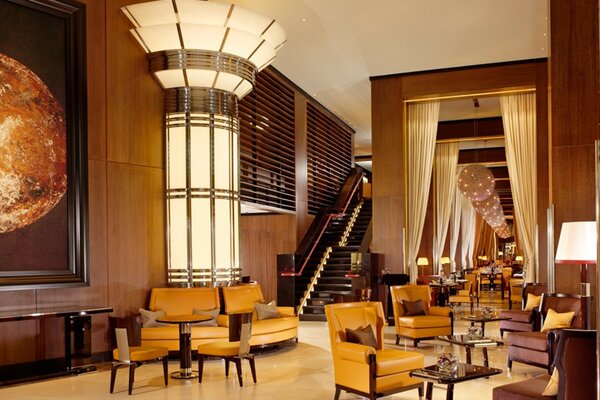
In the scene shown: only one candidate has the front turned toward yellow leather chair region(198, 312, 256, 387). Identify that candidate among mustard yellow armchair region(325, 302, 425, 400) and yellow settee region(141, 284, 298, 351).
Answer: the yellow settee

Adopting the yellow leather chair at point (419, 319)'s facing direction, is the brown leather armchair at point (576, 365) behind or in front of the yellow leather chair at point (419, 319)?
in front

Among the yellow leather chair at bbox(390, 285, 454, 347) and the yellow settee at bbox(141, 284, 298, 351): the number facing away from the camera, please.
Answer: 0

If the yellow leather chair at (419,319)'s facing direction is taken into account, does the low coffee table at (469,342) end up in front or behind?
in front

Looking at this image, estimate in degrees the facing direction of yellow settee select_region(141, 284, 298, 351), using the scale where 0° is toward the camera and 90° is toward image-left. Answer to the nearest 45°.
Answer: approximately 0°

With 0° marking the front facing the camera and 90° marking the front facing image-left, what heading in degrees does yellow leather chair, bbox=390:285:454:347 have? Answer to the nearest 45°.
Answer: approximately 315°

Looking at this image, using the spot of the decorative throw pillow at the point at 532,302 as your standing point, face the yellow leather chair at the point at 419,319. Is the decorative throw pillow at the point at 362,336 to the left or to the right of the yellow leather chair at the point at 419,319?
left

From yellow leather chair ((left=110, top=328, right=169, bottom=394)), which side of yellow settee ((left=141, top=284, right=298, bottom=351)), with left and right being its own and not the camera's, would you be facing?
front

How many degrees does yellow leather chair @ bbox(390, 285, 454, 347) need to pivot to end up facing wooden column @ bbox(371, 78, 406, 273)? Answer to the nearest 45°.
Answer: approximately 135° to its left

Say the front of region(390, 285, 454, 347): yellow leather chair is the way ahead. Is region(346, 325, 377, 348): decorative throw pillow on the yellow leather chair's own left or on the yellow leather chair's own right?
on the yellow leather chair's own right
